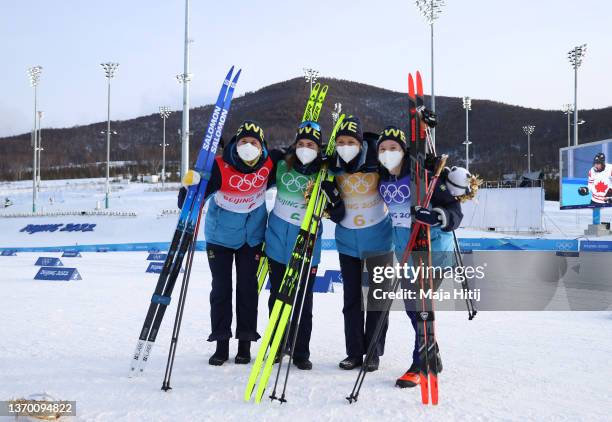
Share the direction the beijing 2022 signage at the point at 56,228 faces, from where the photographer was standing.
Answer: facing the viewer
